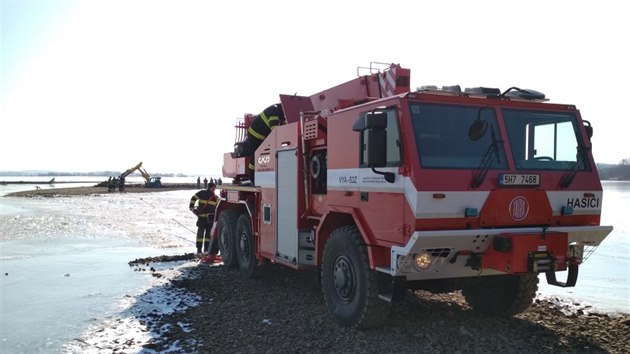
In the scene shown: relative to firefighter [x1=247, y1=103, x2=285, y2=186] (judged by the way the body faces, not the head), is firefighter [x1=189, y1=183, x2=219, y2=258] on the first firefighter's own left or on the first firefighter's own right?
on the first firefighter's own left

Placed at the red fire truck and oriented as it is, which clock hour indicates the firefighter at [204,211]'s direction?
The firefighter is roughly at 6 o'clock from the red fire truck.

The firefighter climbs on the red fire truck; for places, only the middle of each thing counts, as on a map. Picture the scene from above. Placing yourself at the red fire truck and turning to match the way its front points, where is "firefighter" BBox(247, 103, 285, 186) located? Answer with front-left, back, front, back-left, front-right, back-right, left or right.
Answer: back

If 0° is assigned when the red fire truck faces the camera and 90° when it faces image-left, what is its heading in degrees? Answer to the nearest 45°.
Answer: approximately 315°
